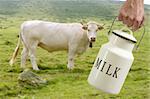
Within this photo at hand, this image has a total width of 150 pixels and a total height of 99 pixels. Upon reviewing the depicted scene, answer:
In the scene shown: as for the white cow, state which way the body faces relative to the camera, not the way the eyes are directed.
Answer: to the viewer's right

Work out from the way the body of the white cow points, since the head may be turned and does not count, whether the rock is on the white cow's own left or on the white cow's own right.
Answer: on the white cow's own right
